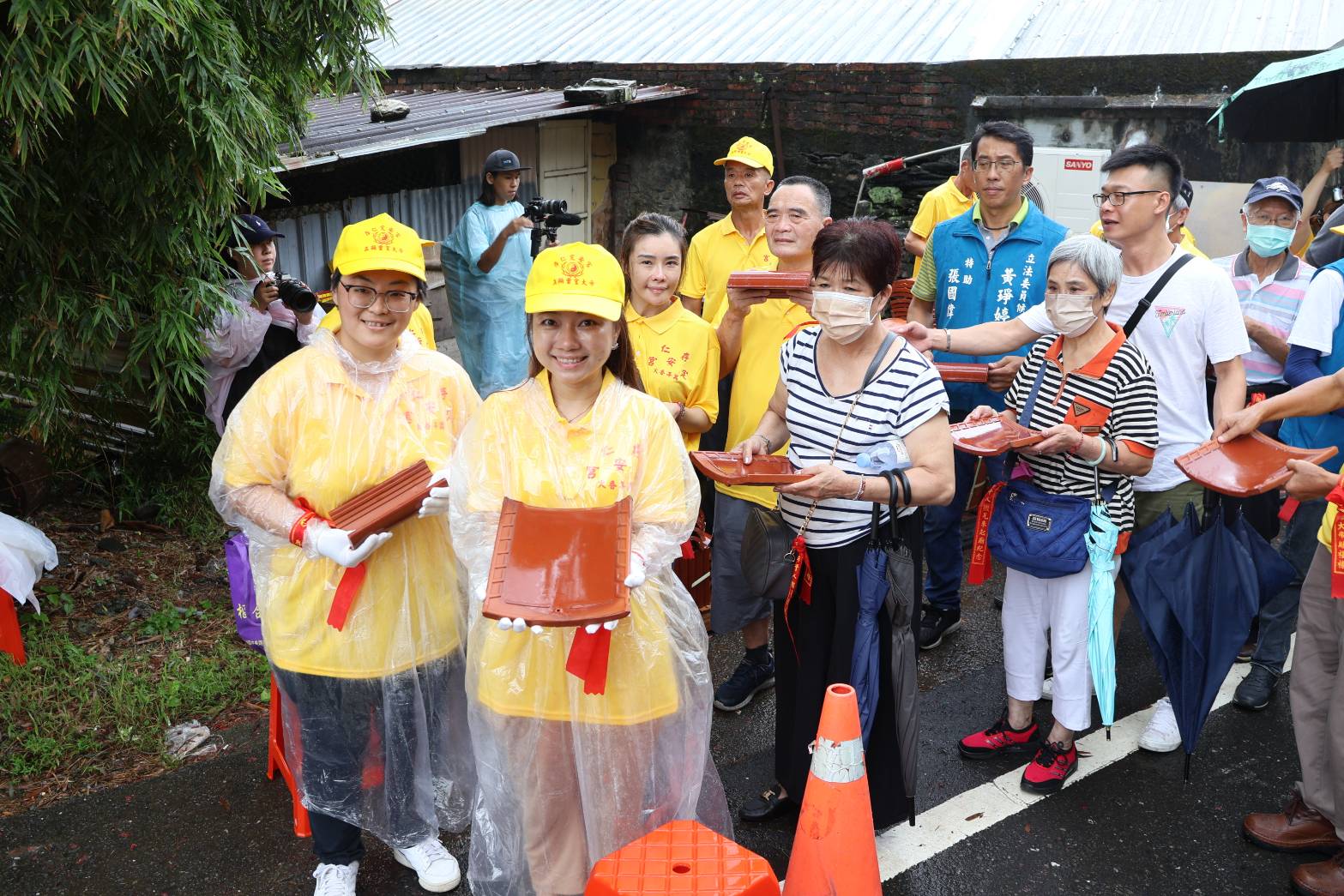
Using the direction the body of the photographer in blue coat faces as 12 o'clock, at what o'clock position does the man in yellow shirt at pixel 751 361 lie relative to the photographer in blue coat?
The man in yellow shirt is roughly at 1 o'clock from the photographer in blue coat.

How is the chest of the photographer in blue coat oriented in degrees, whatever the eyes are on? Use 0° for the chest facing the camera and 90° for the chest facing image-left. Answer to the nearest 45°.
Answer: approximately 315°

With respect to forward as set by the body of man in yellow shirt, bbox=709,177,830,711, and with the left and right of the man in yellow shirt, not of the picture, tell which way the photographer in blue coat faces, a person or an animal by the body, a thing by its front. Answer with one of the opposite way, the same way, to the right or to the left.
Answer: to the left

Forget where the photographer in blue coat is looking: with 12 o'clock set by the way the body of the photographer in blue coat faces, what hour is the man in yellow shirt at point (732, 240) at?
The man in yellow shirt is roughly at 1 o'clock from the photographer in blue coat.

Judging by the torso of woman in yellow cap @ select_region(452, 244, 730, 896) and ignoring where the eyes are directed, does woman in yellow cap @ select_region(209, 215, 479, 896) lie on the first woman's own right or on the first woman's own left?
on the first woman's own right

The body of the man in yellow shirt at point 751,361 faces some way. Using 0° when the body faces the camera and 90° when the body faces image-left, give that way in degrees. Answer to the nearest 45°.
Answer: approximately 45°

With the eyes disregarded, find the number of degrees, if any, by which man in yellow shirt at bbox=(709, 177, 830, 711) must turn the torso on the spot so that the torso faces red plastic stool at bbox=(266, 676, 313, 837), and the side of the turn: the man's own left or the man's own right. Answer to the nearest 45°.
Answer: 0° — they already face it
